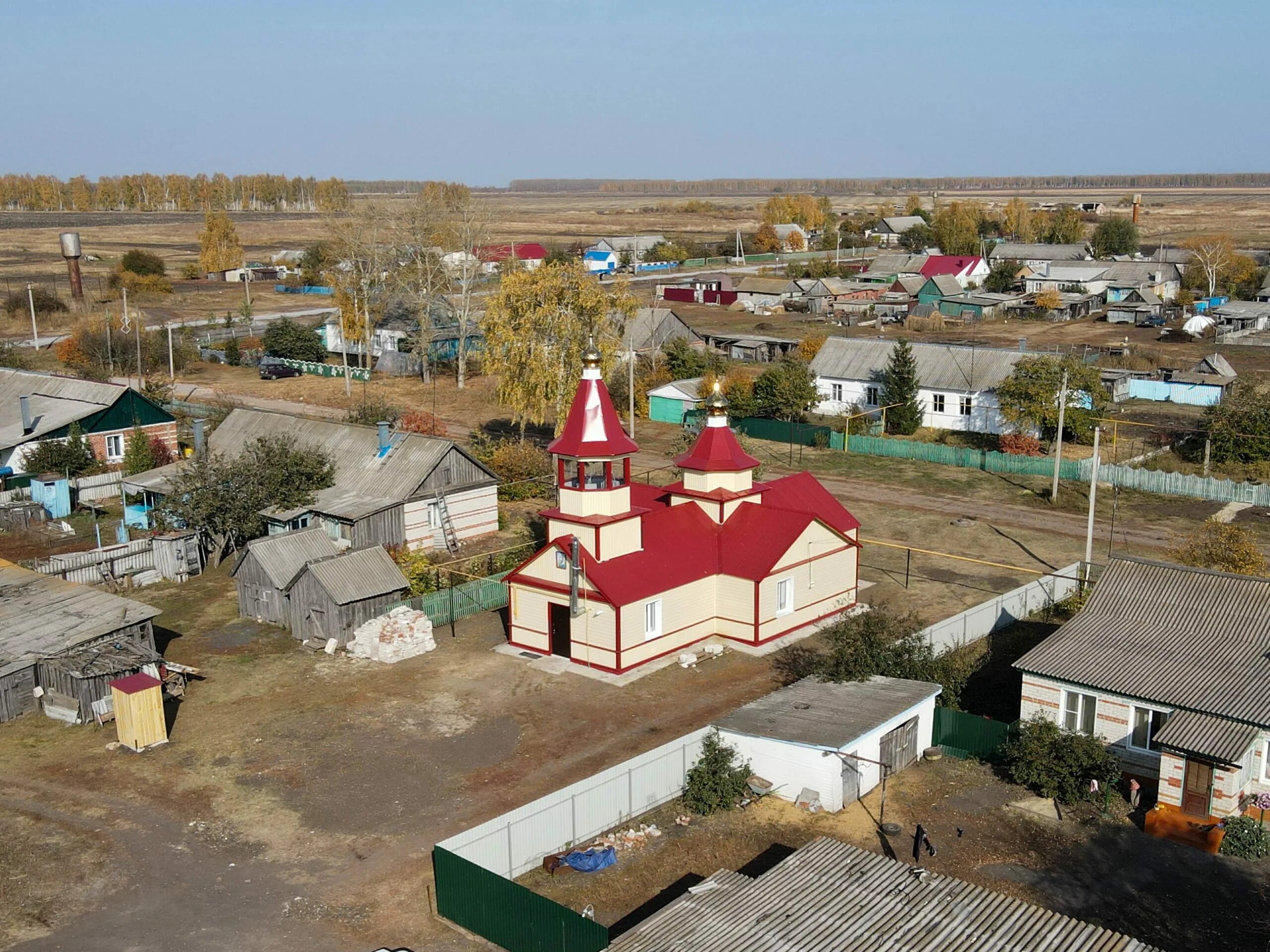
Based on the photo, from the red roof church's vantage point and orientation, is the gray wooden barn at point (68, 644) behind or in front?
in front

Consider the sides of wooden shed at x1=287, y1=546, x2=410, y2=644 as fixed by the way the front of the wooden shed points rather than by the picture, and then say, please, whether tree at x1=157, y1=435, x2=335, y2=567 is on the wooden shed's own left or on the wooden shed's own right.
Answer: on the wooden shed's own right

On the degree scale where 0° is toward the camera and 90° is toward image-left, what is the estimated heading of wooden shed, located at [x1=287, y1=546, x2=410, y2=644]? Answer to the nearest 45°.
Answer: approximately 45°

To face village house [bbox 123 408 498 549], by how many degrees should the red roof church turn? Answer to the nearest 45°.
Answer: approximately 90° to its right

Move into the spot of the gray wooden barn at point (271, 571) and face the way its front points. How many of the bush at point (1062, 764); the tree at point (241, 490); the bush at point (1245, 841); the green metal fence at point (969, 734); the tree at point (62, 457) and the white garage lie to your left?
4

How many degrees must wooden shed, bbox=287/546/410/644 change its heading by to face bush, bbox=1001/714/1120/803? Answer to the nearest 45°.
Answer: approximately 90° to its left

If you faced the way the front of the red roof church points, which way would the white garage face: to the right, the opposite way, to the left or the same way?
to the left

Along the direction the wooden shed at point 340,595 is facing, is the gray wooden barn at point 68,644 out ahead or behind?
ahead

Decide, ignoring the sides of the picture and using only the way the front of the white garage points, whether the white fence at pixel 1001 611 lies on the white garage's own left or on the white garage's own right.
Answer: on the white garage's own left

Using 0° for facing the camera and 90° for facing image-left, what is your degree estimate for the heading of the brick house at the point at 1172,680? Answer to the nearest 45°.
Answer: approximately 45°

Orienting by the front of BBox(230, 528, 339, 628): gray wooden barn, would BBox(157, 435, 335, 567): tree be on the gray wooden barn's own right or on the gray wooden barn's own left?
on the gray wooden barn's own right

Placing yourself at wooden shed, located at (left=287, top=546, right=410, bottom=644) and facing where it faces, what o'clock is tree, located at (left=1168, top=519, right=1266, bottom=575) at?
The tree is roughly at 8 o'clock from the wooden shed.

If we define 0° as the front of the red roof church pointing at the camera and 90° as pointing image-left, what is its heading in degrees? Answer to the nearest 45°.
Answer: approximately 45°

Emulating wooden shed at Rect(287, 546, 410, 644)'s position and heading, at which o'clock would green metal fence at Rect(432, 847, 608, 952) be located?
The green metal fence is roughly at 10 o'clock from the wooden shed.
